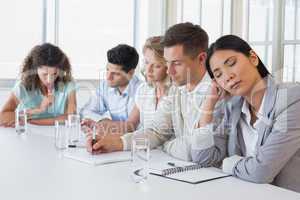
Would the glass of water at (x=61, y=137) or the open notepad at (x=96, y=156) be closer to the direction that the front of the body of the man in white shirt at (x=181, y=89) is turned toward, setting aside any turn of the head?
the open notepad

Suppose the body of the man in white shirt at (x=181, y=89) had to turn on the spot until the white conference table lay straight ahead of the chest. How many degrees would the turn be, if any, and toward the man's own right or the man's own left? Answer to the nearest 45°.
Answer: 0° — they already face it

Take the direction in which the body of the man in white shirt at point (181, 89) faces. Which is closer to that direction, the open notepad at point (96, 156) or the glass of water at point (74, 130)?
the open notepad

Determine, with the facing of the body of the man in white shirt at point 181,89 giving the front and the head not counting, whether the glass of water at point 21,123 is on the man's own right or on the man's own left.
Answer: on the man's own right

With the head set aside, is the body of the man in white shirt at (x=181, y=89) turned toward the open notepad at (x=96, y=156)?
yes

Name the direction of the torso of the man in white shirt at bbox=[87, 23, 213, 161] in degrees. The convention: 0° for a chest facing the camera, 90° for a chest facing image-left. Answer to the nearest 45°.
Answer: approximately 45°

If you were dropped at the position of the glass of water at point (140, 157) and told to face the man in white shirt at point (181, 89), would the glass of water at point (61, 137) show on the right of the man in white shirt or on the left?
left

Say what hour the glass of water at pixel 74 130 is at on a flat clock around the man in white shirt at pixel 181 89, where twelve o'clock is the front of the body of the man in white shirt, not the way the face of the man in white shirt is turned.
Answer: The glass of water is roughly at 2 o'clock from the man in white shirt.
